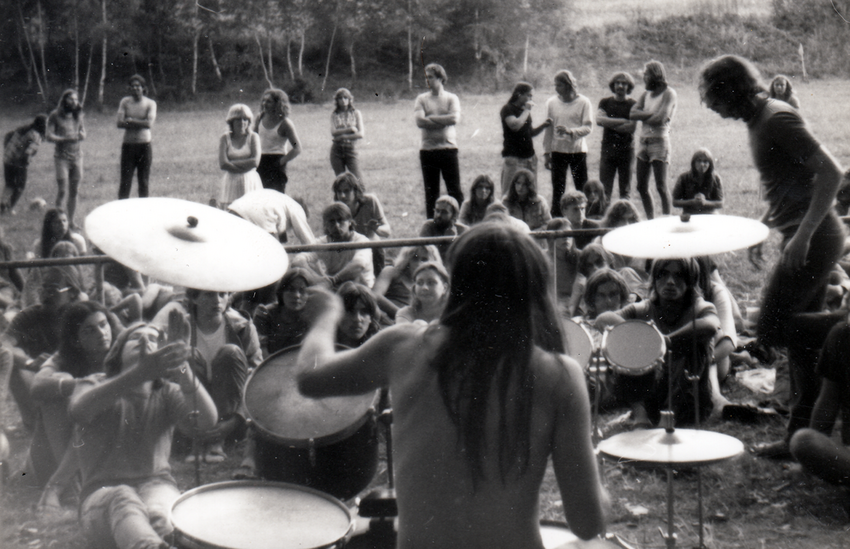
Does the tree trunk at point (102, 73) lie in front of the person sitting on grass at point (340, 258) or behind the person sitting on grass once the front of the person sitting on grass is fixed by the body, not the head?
behind

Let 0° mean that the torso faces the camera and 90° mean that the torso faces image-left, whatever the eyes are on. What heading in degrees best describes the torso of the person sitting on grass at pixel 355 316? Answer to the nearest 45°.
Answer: approximately 0°

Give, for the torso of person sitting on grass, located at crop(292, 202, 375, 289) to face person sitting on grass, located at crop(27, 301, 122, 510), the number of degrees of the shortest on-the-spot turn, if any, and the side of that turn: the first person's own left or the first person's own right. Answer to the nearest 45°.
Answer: approximately 45° to the first person's own right

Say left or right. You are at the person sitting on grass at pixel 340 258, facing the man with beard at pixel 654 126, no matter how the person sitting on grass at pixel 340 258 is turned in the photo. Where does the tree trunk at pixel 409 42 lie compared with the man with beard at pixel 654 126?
left

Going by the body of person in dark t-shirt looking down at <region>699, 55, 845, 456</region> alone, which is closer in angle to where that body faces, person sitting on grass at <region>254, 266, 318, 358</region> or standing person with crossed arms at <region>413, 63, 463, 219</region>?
the person sitting on grass

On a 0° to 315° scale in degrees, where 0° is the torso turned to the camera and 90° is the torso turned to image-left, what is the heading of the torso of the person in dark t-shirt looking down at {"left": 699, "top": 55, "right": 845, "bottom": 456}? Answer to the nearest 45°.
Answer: approximately 90°

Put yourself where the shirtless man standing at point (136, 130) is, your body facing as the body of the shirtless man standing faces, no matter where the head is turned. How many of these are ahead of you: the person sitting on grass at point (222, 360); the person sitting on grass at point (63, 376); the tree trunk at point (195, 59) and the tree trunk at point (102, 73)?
2

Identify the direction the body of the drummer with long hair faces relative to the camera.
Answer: away from the camera
